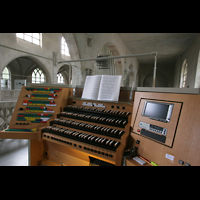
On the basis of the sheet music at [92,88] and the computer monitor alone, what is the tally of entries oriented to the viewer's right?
0

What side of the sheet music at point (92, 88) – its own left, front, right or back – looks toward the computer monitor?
left

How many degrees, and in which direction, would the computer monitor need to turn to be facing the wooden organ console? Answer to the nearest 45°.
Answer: approximately 45° to its right

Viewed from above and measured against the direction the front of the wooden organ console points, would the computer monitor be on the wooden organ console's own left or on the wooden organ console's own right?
on the wooden organ console's own left

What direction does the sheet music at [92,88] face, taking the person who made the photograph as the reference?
facing the viewer and to the left of the viewer

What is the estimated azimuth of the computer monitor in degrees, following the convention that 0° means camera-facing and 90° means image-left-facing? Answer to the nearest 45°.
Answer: approximately 45°
